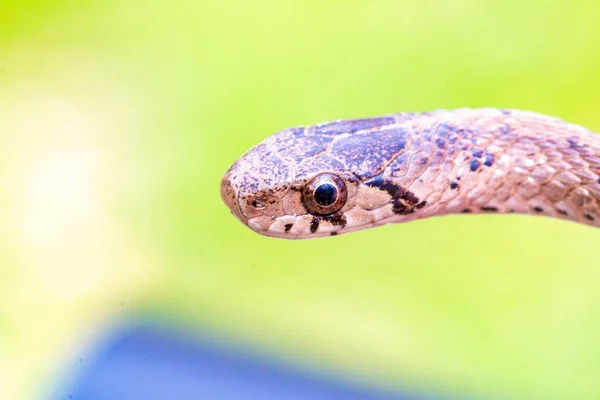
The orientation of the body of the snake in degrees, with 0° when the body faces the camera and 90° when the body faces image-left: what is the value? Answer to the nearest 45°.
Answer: approximately 90°
